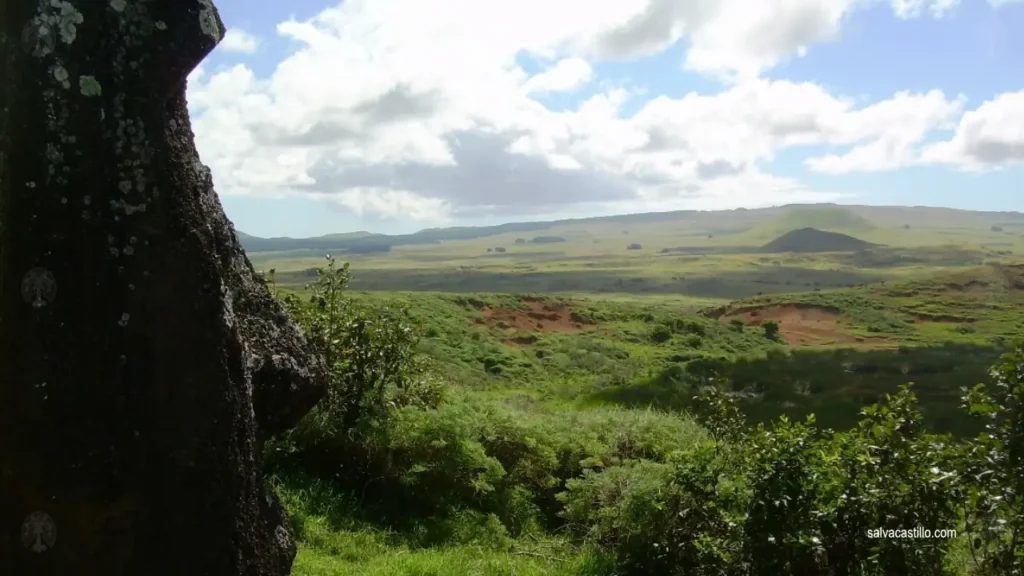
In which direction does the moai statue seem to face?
to the viewer's right
